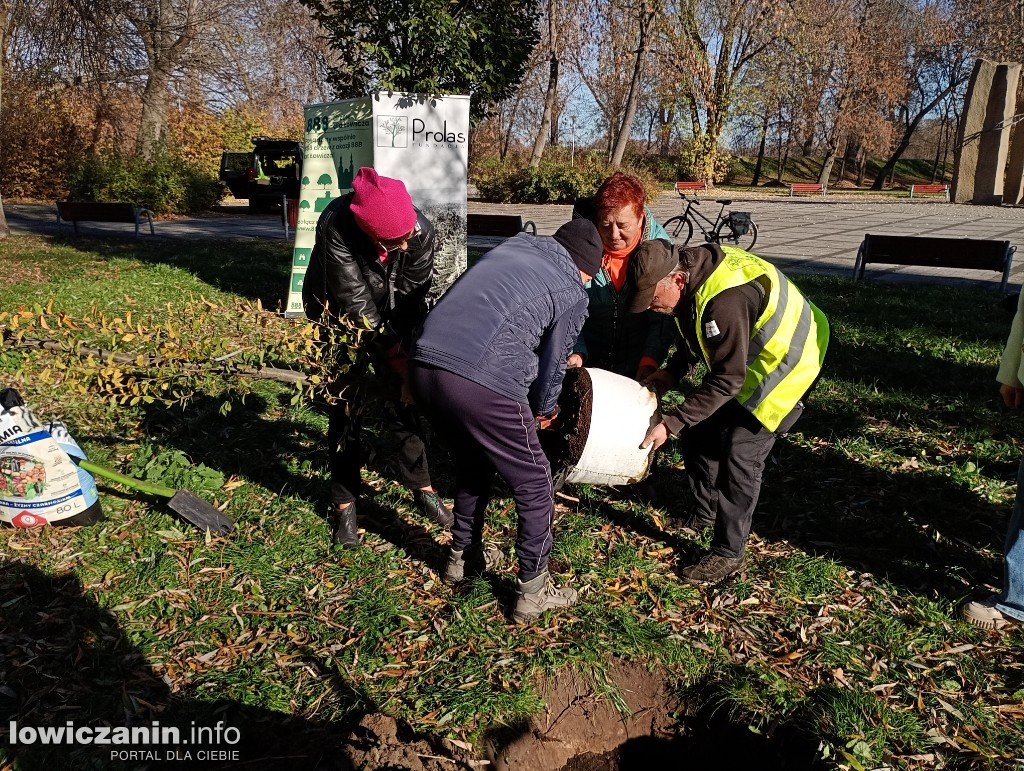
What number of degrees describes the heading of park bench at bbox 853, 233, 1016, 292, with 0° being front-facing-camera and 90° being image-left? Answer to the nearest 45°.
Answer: approximately 180°

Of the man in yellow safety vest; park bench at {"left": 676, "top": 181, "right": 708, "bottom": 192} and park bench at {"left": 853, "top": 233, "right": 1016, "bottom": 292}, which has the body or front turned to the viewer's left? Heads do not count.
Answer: the man in yellow safety vest

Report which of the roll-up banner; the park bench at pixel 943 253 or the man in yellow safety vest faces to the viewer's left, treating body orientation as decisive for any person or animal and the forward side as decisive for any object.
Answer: the man in yellow safety vest

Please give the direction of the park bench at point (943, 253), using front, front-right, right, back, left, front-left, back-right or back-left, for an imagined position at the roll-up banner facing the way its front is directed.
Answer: left

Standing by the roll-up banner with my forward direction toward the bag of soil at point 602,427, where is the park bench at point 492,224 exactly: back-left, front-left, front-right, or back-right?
back-left

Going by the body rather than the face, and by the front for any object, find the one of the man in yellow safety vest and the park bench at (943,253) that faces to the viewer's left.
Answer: the man in yellow safety vest

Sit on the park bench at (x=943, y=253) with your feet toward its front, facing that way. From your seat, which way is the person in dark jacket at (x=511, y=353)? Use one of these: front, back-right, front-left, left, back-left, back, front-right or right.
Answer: back

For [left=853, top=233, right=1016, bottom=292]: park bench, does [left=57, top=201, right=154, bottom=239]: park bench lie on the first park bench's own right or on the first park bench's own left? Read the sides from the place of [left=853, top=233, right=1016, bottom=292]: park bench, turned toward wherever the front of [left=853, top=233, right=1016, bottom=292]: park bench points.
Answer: on the first park bench's own left

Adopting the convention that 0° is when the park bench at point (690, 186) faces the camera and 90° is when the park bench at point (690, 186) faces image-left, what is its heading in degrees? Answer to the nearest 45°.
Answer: approximately 0°

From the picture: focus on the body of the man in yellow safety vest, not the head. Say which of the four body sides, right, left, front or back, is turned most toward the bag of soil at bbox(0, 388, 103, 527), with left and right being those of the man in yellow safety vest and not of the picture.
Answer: front

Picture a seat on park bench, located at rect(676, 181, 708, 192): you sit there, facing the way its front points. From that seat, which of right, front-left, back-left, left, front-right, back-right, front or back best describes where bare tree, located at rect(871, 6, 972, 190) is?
back-left

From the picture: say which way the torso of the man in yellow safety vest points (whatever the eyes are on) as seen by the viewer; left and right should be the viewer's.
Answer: facing to the left of the viewer

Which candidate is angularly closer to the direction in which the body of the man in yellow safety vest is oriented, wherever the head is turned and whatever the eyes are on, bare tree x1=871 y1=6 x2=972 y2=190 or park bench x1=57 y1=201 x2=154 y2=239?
the park bench

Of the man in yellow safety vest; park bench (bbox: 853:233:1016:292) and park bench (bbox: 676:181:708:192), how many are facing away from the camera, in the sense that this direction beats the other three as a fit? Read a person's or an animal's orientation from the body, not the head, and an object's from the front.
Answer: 1

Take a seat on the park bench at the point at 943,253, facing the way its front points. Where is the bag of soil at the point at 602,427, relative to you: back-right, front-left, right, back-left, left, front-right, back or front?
back

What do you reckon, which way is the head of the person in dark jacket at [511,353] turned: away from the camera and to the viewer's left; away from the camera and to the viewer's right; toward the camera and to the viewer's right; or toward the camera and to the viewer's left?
away from the camera and to the viewer's right

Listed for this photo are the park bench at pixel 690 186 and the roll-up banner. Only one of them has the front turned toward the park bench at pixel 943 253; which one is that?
the park bench at pixel 690 186
